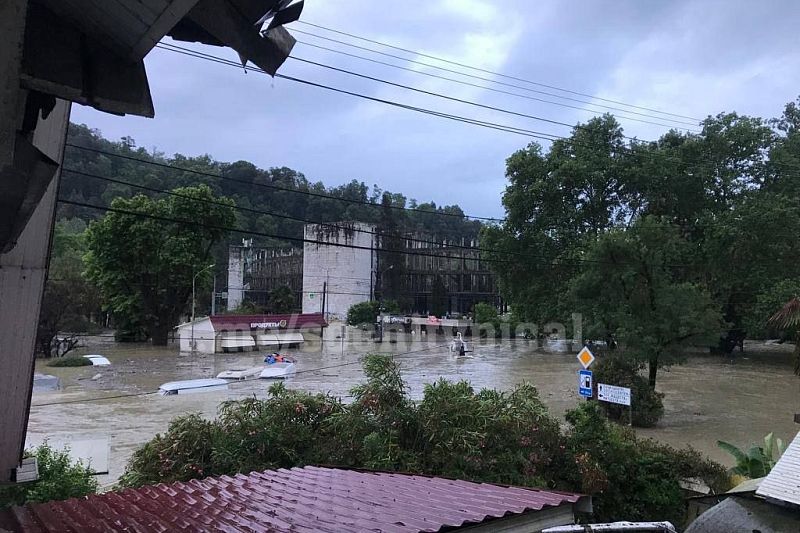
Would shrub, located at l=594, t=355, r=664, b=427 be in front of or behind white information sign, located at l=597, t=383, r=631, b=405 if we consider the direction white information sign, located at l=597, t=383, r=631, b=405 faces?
behind

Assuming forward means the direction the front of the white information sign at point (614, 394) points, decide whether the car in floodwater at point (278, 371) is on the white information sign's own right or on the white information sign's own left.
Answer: on the white information sign's own right

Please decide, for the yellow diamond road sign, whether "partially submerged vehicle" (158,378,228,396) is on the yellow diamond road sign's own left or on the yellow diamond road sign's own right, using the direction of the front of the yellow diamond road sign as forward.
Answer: on the yellow diamond road sign's own right

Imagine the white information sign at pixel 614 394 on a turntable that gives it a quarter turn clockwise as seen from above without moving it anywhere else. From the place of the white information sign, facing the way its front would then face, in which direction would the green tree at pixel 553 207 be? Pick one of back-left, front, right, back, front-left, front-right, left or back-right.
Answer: right

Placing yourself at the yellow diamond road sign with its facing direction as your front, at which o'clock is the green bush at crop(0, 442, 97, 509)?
The green bush is roughly at 1 o'clock from the yellow diamond road sign.

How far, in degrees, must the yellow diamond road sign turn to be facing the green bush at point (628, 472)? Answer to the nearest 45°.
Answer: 0° — it already faces it

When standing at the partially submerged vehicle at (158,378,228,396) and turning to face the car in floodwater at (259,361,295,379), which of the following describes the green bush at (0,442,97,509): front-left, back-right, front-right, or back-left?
back-right

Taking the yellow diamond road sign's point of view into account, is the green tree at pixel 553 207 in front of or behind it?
behind

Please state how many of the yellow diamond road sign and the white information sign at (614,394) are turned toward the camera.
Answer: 2
